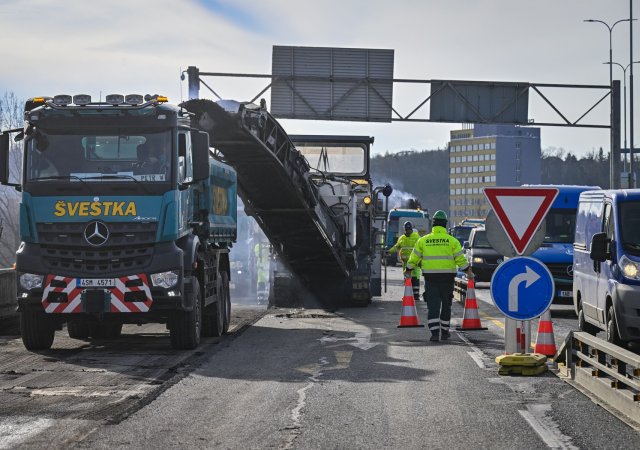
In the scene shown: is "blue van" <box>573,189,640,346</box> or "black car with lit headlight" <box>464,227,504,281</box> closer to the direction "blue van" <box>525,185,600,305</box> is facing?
the blue van

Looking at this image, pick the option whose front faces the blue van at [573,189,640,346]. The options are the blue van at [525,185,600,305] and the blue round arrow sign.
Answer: the blue van at [525,185,600,305]

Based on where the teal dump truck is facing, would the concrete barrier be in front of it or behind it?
behind

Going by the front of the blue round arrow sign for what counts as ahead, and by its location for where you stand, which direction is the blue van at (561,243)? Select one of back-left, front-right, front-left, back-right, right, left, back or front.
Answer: back

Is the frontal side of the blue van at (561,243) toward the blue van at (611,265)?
yes

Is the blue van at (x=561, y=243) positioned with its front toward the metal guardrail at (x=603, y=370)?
yes

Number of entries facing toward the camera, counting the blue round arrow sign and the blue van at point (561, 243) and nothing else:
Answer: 2

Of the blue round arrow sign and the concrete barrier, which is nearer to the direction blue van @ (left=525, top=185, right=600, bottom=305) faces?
the blue round arrow sign

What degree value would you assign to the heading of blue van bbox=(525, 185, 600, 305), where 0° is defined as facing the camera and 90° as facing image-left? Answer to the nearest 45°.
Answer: approximately 0°

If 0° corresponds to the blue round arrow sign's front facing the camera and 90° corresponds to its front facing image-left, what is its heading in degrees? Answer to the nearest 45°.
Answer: approximately 0°

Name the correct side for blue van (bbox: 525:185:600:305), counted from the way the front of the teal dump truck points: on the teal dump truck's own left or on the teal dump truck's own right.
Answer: on the teal dump truck's own left
